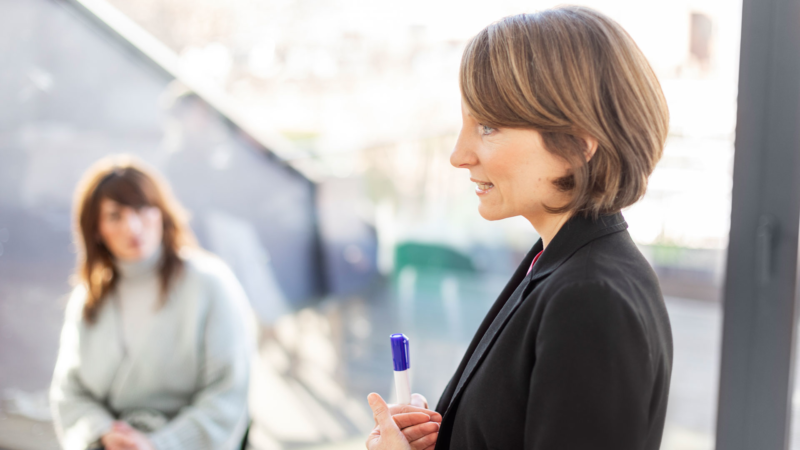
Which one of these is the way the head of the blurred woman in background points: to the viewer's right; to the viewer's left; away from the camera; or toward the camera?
toward the camera

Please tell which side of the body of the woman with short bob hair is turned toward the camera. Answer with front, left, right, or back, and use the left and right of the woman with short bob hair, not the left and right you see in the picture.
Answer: left

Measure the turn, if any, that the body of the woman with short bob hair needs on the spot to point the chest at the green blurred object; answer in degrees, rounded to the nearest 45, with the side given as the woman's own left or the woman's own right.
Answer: approximately 90° to the woman's own right

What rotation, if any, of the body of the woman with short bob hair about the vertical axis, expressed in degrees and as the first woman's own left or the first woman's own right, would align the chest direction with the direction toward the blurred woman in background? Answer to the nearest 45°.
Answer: approximately 45° to the first woman's own right

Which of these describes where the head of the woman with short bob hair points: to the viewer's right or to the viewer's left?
to the viewer's left
